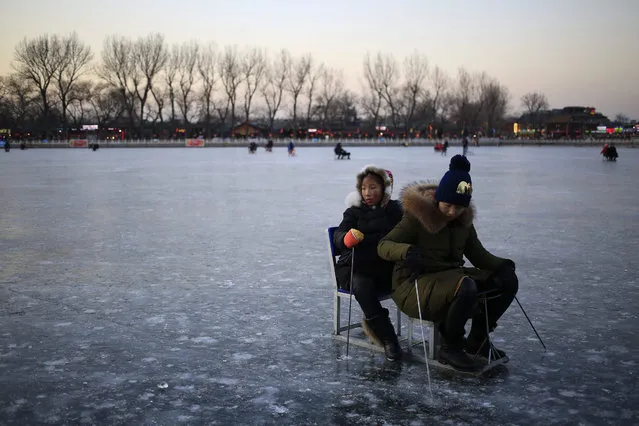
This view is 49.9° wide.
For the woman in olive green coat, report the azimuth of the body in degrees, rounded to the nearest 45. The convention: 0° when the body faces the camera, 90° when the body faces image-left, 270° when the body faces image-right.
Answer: approximately 315°
